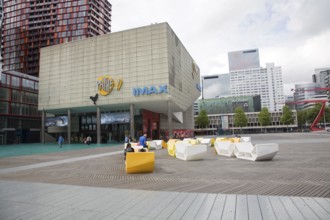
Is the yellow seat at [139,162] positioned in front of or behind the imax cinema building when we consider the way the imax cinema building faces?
in front

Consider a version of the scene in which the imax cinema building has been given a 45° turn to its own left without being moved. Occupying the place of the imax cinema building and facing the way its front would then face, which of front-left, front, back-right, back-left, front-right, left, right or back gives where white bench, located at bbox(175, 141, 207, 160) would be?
front

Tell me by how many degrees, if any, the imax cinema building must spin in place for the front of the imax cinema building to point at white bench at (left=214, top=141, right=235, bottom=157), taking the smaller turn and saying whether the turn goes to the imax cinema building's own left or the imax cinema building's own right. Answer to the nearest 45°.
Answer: approximately 45° to the imax cinema building's own left

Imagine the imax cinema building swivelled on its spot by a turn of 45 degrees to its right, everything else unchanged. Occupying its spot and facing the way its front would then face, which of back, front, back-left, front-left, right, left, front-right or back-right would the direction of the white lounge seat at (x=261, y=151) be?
left

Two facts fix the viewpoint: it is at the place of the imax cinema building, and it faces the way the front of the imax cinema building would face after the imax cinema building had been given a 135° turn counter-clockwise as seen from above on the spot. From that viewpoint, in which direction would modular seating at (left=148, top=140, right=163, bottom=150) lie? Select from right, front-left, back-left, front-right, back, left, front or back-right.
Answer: right

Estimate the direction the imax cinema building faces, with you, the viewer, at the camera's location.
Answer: facing the viewer and to the left of the viewer
